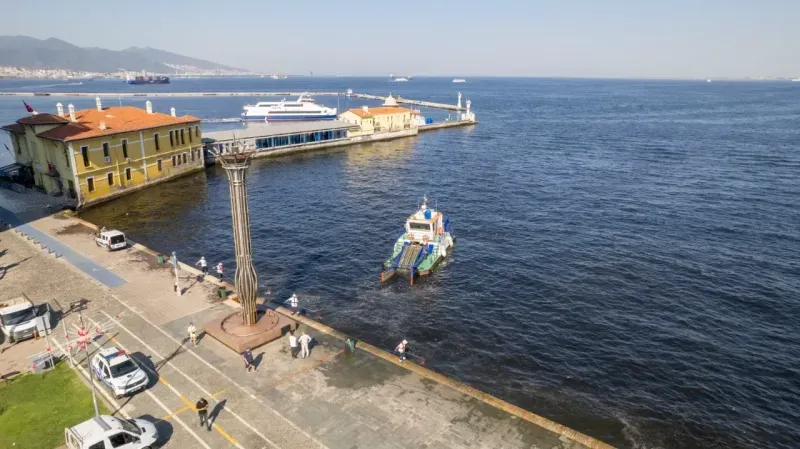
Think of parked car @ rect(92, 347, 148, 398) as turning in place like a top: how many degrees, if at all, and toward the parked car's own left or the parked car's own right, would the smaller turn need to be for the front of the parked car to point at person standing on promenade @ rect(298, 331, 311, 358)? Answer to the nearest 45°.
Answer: approximately 45° to the parked car's own left

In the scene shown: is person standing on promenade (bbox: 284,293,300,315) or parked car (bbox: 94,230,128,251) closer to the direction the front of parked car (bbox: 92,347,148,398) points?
the person standing on promenade

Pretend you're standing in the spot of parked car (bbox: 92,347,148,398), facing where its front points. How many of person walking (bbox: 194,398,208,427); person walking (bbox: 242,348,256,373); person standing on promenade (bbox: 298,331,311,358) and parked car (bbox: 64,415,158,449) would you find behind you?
0

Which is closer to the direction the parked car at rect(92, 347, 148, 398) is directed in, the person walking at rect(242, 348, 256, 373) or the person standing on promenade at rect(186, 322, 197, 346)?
the person walking

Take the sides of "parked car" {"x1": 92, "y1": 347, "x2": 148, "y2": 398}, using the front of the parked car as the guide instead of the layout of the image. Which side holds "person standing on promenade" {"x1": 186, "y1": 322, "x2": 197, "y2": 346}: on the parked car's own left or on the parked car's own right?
on the parked car's own left

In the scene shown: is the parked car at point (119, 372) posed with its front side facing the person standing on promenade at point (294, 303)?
no

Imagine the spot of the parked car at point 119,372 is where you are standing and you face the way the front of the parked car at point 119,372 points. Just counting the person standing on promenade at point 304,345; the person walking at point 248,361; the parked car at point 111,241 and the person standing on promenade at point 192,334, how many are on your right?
0

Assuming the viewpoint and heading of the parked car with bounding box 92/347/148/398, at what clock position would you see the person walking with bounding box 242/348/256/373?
The person walking is roughly at 11 o'clock from the parked car.

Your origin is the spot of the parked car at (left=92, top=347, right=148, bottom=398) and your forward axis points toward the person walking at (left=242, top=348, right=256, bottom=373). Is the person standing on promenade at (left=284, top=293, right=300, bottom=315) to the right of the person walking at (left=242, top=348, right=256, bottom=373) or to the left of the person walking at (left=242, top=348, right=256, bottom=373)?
left

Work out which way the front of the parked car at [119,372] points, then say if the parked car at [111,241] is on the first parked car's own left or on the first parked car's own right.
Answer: on the first parked car's own left

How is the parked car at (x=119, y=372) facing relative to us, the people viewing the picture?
facing the viewer and to the right of the viewer

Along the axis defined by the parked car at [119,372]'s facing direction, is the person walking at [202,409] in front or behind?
in front

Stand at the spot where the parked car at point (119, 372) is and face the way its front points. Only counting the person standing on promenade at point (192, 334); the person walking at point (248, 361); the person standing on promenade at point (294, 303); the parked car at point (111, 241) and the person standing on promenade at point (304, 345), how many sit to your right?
0

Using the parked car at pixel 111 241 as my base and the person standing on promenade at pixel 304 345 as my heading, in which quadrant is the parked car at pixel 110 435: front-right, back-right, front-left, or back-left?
front-right

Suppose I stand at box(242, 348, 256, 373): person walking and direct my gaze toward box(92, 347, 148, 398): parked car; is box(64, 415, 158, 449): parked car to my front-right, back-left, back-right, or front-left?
front-left
